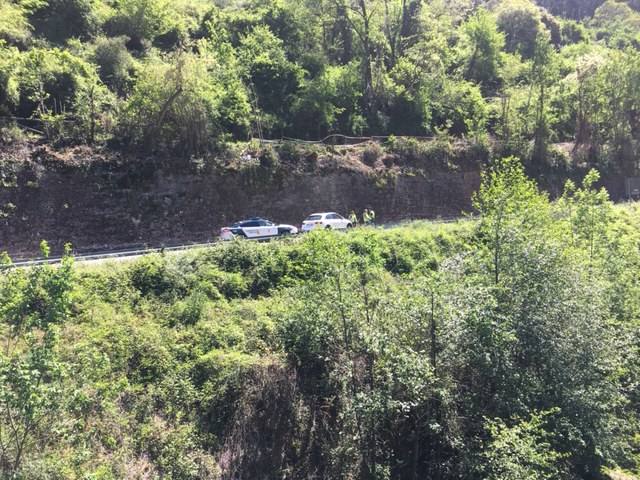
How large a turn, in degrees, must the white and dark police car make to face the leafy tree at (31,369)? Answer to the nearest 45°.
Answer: approximately 90° to its right

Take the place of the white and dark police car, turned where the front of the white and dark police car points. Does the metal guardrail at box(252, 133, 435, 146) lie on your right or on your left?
on your left

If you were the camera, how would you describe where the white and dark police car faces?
facing to the right of the viewer

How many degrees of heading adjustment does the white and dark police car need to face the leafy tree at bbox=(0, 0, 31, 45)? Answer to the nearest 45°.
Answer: approximately 135° to its left

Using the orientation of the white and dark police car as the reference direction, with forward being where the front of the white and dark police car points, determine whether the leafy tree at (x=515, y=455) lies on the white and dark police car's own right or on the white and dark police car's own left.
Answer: on the white and dark police car's own right

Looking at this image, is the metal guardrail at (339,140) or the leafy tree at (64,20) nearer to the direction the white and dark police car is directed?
the metal guardrail

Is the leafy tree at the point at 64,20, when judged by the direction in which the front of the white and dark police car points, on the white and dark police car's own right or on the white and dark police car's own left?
on the white and dark police car's own left

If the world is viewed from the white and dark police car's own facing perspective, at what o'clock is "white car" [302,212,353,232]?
The white car is roughly at 11 o'clock from the white and dark police car.

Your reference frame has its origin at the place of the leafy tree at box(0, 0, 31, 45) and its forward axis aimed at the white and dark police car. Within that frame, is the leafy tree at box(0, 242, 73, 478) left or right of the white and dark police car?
right

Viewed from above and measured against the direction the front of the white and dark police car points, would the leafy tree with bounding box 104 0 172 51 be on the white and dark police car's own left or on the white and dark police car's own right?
on the white and dark police car's own left

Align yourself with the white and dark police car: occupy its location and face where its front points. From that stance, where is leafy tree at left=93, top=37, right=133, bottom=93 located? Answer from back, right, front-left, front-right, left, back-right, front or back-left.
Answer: back-left

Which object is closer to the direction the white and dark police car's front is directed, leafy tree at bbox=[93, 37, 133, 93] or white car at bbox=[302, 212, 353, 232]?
the white car

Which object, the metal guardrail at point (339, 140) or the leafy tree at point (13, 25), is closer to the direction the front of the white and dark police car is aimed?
the metal guardrail

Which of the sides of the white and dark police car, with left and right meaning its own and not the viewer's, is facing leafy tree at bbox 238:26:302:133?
left
